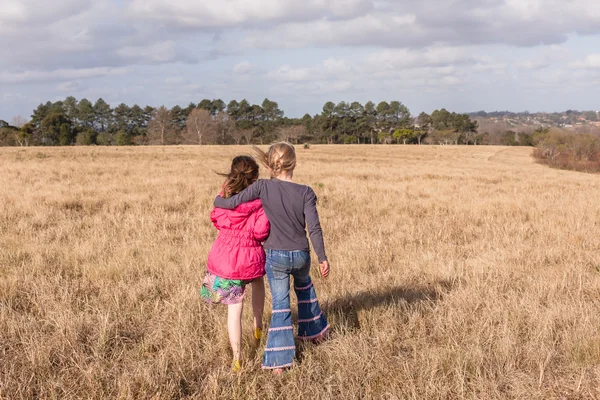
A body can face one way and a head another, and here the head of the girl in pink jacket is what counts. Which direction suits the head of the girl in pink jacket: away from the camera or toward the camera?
away from the camera

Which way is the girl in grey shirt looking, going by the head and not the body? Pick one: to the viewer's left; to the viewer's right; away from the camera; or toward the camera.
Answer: away from the camera

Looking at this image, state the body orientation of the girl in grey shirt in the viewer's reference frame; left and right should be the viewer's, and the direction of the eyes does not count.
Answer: facing away from the viewer

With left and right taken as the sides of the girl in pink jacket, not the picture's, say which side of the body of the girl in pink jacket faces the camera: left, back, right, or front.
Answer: back

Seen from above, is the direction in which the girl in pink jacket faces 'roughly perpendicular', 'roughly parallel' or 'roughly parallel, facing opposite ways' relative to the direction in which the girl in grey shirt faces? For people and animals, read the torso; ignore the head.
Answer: roughly parallel

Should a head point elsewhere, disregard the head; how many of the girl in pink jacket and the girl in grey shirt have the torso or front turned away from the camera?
2
